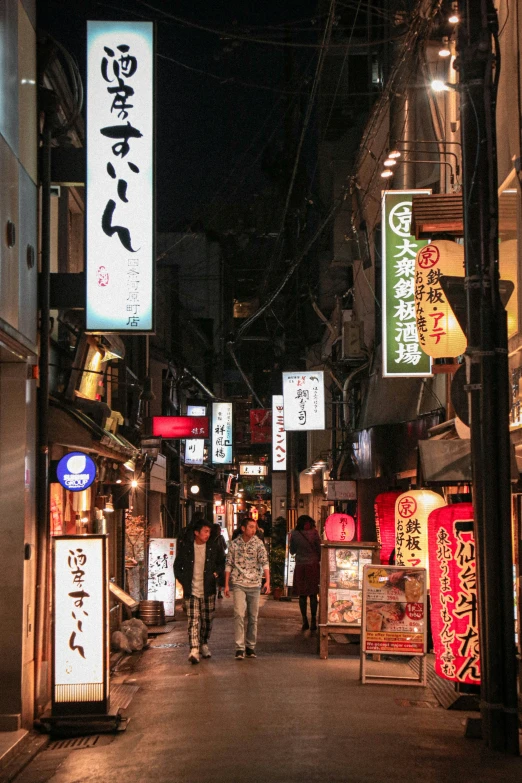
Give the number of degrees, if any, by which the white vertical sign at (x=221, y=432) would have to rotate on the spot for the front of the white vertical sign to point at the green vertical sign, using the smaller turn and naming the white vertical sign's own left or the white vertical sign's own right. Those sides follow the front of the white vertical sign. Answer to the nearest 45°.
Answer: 0° — it already faces it

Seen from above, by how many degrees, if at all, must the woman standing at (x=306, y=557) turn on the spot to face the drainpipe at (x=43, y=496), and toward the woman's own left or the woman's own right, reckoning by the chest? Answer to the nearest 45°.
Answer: approximately 180°

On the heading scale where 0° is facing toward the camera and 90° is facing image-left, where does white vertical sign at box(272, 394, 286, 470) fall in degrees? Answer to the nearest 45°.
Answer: approximately 0°

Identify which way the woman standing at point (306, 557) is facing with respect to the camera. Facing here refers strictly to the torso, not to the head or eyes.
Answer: away from the camera

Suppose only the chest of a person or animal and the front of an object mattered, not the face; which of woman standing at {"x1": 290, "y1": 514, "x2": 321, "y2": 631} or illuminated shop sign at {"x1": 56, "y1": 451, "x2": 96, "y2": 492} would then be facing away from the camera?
the woman standing
